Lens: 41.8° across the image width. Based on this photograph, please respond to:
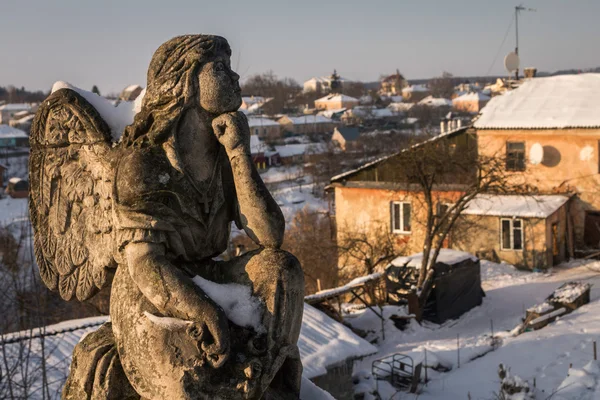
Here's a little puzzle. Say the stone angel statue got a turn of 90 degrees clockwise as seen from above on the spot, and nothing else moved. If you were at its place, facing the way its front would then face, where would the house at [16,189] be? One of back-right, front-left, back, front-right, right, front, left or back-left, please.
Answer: back-right

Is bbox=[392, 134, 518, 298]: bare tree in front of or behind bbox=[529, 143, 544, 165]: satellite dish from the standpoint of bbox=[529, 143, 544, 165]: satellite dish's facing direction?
in front

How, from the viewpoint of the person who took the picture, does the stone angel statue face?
facing the viewer and to the right of the viewer

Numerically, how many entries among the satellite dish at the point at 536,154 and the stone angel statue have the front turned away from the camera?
0

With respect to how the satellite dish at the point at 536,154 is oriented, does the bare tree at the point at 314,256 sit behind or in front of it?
in front

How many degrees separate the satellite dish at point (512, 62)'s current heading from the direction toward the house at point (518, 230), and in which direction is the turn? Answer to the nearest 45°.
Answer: approximately 45° to its left

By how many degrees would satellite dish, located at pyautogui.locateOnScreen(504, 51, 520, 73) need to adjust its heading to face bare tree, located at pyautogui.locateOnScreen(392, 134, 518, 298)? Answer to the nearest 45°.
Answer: approximately 45° to its left

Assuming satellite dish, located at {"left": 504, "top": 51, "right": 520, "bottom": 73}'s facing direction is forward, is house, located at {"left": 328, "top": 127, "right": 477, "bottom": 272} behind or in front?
in front

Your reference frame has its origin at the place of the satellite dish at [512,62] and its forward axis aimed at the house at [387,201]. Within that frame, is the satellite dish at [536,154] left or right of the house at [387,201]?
left

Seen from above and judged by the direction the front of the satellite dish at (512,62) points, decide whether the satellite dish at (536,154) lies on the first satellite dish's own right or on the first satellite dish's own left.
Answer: on the first satellite dish's own left

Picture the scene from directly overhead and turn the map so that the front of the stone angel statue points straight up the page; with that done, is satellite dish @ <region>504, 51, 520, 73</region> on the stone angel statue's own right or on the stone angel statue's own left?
on the stone angel statue's own left
